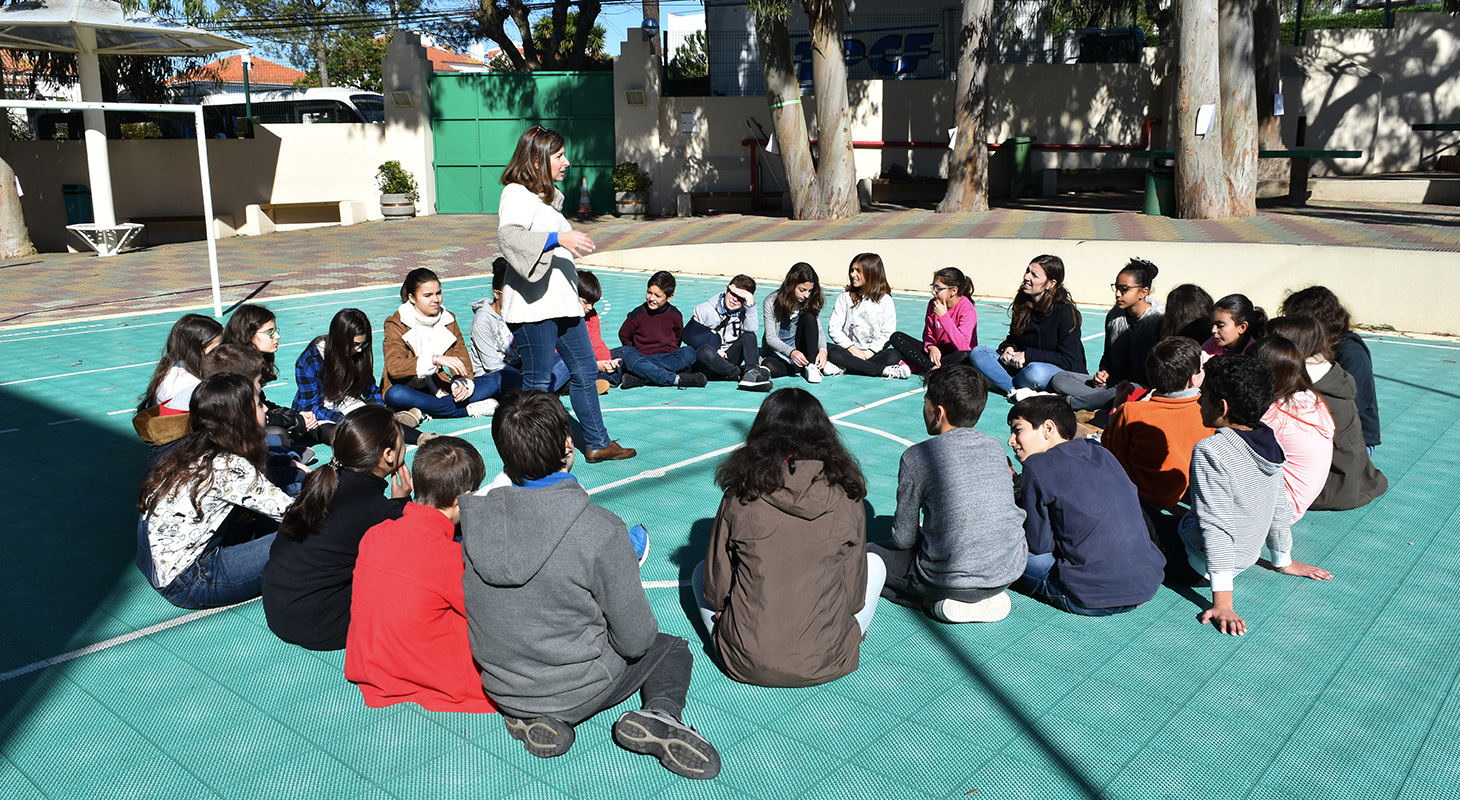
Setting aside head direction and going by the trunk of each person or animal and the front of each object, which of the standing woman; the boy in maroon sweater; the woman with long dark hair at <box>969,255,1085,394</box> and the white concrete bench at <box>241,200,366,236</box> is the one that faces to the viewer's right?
the standing woman

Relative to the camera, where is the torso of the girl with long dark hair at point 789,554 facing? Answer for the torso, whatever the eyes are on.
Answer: away from the camera

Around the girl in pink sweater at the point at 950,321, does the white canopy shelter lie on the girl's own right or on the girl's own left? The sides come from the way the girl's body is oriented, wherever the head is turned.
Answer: on the girl's own right

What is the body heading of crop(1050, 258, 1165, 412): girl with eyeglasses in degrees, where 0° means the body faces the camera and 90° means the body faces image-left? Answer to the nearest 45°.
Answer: approximately 45°

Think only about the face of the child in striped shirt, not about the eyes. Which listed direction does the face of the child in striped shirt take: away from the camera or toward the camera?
away from the camera

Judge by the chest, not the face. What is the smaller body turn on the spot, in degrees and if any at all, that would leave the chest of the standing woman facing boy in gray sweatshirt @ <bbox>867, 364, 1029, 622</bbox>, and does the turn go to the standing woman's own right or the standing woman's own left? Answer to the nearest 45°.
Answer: approximately 45° to the standing woman's own right

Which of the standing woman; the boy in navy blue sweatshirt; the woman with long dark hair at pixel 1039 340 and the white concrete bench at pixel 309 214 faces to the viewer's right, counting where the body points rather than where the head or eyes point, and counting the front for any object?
the standing woman

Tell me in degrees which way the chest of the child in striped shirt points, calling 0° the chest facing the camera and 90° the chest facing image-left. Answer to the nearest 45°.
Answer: approximately 135°

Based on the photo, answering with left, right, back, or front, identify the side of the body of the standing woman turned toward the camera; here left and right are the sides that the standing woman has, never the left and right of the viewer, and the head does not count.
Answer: right
